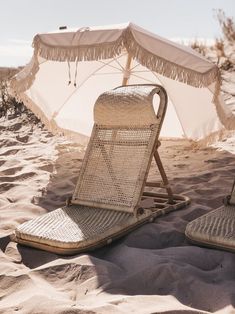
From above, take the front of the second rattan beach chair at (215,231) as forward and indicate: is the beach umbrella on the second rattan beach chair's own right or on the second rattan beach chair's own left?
on the second rattan beach chair's own right

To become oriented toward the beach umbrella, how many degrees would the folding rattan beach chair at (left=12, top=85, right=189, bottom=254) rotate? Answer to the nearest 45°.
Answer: approximately 135° to its right

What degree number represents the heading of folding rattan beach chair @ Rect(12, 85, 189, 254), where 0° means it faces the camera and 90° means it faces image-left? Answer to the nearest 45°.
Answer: approximately 45°

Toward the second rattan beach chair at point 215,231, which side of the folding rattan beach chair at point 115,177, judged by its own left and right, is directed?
left

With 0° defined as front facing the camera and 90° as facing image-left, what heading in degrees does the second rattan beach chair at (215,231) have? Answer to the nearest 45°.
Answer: approximately 45°
